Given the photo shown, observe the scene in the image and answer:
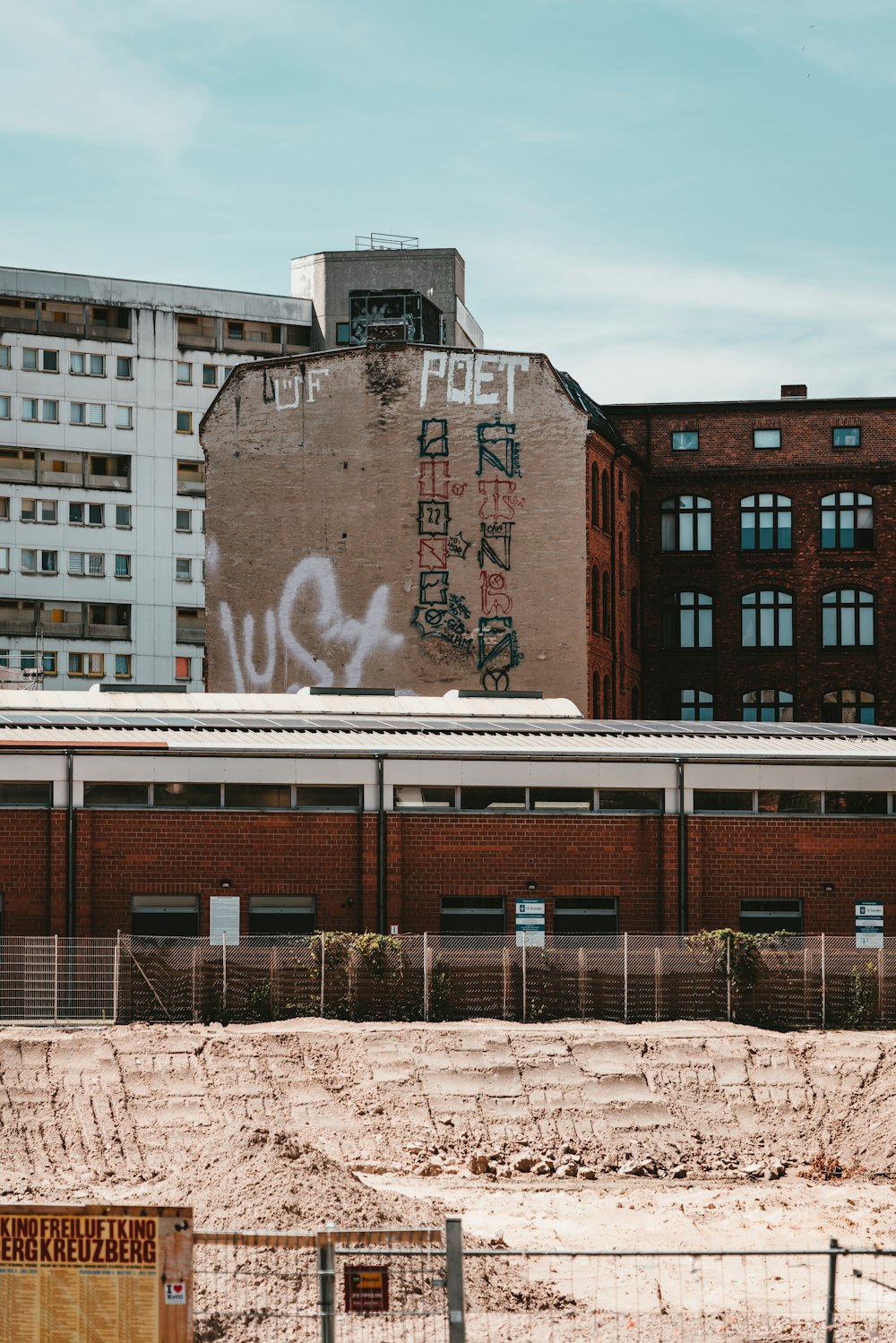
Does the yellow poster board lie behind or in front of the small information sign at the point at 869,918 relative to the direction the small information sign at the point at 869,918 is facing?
in front

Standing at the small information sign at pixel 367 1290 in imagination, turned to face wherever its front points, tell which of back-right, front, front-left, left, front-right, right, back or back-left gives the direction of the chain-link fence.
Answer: back

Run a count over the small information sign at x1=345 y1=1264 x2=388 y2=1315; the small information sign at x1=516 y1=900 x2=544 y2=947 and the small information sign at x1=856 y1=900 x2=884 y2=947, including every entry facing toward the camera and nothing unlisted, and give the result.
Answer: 3

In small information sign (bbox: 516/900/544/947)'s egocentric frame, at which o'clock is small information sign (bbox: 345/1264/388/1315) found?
small information sign (bbox: 345/1264/388/1315) is roughly at 12 o'clock from small information sign (bbox: 516/900/544/947).

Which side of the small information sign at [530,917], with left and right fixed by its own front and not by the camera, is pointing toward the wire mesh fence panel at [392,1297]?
front

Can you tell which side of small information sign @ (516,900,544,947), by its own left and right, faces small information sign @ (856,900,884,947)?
left

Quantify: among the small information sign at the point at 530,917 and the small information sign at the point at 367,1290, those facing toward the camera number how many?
2

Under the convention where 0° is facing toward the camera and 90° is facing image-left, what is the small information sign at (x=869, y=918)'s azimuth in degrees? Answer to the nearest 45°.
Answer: approximately 0°

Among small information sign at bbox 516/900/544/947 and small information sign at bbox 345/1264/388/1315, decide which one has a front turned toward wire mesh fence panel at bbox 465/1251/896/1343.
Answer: small information sign at bbox 516/900/544/947

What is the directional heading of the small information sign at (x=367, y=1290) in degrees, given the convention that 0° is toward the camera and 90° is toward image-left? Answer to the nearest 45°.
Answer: approximately 0°

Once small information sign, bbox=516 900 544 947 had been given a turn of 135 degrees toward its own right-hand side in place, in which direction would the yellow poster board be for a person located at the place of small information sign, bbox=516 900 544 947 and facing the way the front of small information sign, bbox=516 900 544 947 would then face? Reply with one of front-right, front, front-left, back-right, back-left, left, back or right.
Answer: back-left

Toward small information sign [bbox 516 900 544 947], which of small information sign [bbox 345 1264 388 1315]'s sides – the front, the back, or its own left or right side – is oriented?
back
